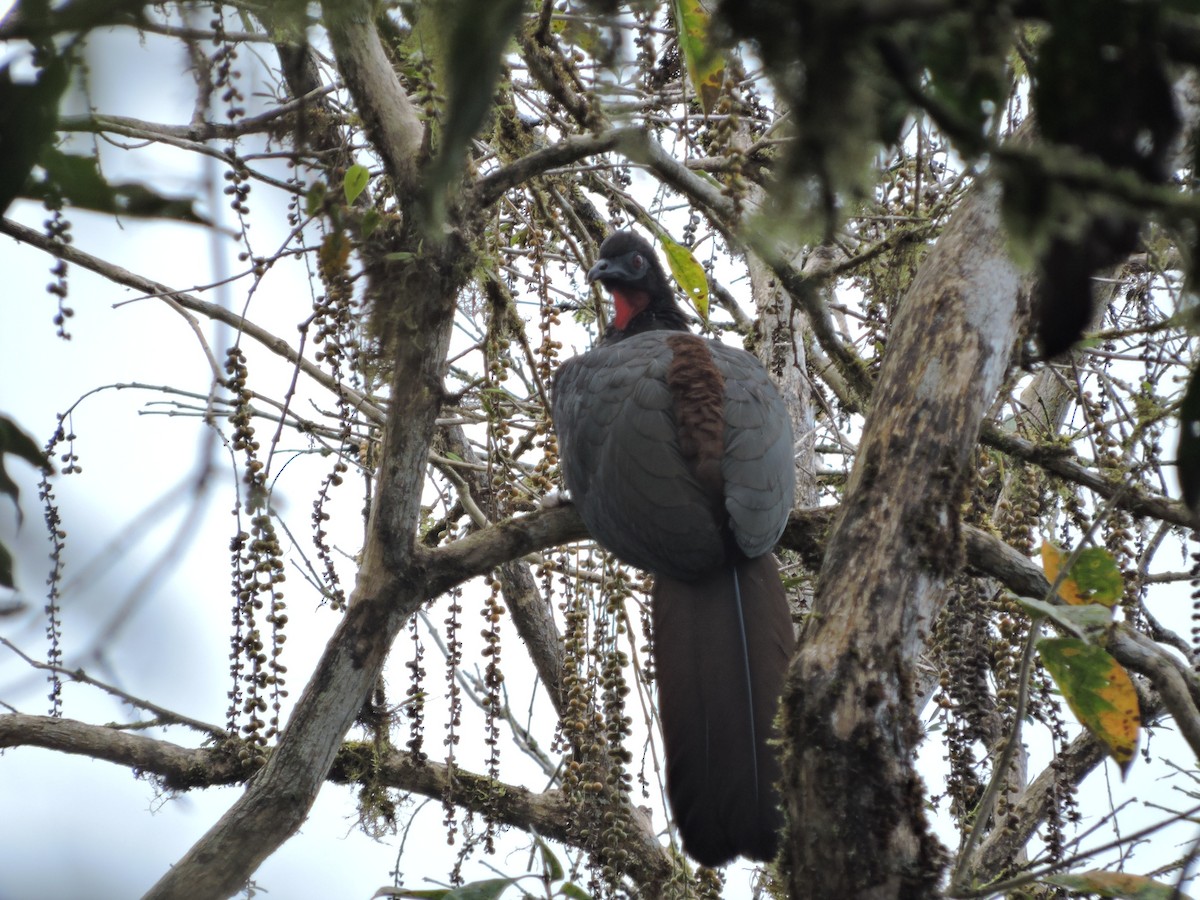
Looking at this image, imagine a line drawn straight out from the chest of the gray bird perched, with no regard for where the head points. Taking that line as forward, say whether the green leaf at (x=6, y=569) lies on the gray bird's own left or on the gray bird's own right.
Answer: on the gray bird's own left

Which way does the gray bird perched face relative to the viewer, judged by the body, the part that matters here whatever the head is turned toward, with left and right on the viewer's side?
facing away from the viewer and to the left of the viewer
